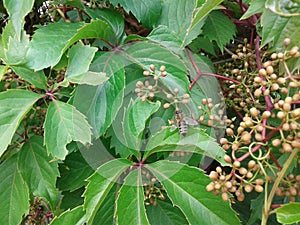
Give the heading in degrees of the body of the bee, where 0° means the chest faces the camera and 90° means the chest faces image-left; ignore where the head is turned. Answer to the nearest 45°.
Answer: approximately 180°
